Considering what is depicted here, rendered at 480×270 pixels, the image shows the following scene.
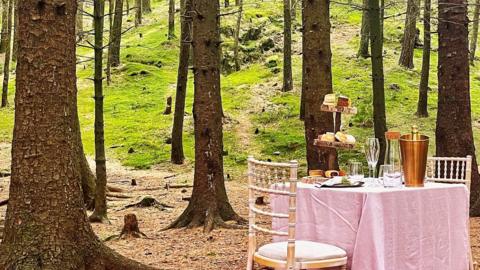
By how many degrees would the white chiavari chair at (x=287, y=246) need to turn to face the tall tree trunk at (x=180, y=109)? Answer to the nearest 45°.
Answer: approximately 45° to its left

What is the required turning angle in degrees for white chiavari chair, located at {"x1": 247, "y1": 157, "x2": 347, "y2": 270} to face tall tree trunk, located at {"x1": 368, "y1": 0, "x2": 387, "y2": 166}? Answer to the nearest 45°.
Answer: approximately 45° to its left

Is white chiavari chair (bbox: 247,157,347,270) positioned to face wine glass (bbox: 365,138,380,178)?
yes

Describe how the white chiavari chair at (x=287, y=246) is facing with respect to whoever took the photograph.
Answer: facing away from the viewer and to the right of the viewer

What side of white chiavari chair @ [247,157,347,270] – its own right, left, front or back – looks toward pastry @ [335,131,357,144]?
front

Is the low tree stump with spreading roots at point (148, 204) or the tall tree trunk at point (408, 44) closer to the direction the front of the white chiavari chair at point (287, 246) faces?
the tall tree trunk

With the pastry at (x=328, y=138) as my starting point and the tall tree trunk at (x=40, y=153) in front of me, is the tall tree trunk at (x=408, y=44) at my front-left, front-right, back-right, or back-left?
back-right

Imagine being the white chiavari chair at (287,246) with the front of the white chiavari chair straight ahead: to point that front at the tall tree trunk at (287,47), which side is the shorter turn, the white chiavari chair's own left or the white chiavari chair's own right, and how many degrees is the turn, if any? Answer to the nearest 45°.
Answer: approximately 45° to the white chiavari chair's own left

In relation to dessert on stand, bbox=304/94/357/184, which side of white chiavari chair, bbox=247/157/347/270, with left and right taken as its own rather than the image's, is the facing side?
front

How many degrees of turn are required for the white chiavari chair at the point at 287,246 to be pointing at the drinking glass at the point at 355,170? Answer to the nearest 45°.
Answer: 0° — it already faces it
